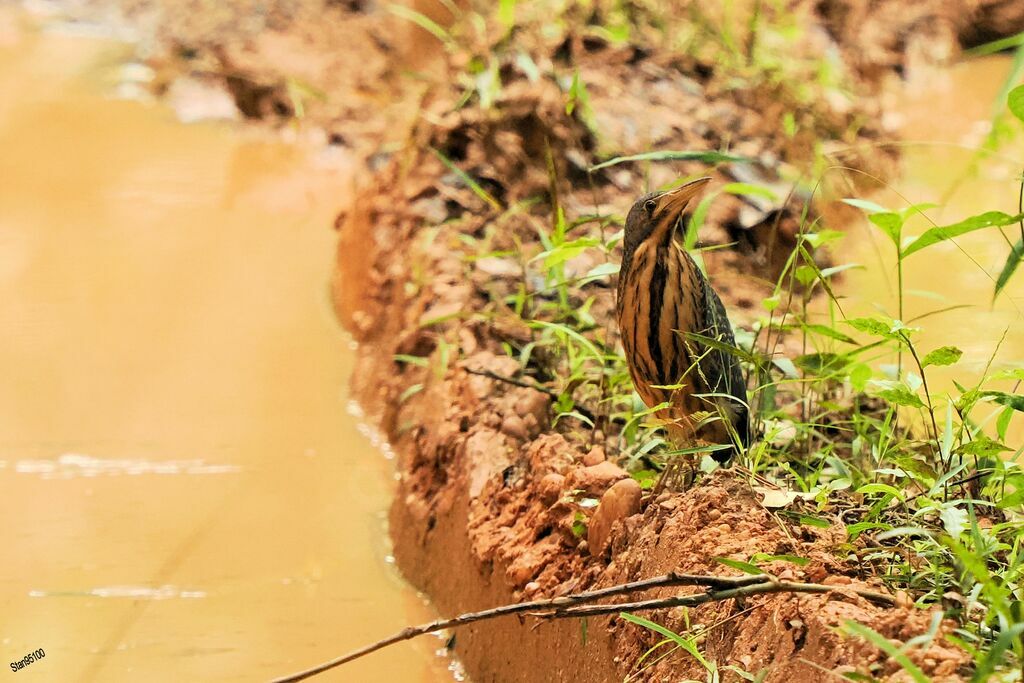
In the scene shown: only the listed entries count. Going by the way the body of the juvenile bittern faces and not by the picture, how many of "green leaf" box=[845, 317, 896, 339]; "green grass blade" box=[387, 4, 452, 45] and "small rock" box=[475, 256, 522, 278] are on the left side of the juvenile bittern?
1

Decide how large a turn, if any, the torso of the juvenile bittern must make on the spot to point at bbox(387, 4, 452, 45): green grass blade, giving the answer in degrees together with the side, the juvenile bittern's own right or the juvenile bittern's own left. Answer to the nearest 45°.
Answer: approximately 90° to the juvenile bittern's own right

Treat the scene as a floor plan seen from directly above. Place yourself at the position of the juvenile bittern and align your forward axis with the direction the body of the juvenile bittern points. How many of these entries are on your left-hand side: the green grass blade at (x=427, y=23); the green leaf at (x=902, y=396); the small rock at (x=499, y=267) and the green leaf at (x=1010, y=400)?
2

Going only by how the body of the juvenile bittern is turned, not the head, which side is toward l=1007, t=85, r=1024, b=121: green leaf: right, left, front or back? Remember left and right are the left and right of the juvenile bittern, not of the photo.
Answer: left

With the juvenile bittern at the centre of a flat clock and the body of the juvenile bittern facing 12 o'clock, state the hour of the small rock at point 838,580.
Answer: The small rock is roughly at 10 o'clock from the juvenile bittern.

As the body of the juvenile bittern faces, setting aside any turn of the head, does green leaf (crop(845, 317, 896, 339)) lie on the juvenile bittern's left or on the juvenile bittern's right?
on the juvenile bittern's left

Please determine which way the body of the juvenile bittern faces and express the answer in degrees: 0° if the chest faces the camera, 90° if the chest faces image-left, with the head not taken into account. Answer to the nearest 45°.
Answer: approximately 45°

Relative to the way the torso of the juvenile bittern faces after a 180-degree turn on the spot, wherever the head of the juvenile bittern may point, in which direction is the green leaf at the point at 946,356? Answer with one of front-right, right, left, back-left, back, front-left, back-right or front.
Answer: right

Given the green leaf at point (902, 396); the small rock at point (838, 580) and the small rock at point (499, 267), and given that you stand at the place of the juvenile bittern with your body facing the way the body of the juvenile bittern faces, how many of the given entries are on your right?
1
